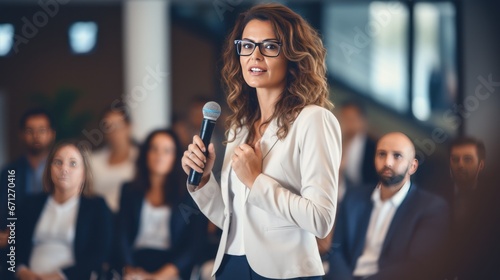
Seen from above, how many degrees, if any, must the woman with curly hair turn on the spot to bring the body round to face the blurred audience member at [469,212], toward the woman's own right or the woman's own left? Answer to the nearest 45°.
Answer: approximately 180°

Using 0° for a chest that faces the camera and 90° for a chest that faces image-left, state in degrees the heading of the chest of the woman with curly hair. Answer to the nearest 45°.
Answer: approximately 45°

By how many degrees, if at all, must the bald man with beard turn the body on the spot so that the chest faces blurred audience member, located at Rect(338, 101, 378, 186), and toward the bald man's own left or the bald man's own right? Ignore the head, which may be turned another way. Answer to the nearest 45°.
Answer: approximately 135° to the bald man's own right
